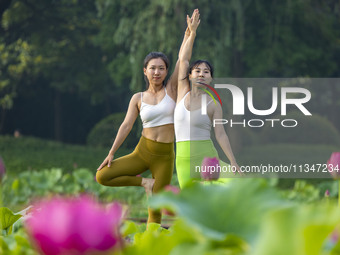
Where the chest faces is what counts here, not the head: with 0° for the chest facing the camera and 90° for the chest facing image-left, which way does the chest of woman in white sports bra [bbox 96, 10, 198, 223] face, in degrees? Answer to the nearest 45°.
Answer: approximately 0°

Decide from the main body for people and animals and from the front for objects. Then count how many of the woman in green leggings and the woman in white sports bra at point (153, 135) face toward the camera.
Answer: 2

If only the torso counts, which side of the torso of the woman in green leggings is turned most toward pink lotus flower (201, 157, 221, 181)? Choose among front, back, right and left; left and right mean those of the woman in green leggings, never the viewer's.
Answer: front

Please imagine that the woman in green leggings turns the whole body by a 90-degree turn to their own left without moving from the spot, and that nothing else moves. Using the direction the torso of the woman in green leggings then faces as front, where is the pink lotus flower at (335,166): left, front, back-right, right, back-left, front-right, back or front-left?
front-right

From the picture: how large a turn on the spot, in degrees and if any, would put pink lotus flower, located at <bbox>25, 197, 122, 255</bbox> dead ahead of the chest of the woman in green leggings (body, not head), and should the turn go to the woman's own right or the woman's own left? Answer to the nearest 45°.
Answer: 0° — they already face it

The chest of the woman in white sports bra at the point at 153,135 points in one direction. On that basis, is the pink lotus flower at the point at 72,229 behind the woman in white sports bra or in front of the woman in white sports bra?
in front

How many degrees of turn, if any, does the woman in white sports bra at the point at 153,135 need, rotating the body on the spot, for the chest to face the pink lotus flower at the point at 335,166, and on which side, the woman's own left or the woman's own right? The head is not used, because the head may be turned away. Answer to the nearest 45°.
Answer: approximately 45° to the woman's own left

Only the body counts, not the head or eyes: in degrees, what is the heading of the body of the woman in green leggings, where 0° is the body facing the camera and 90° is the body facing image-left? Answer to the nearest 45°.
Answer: approximately 0°
